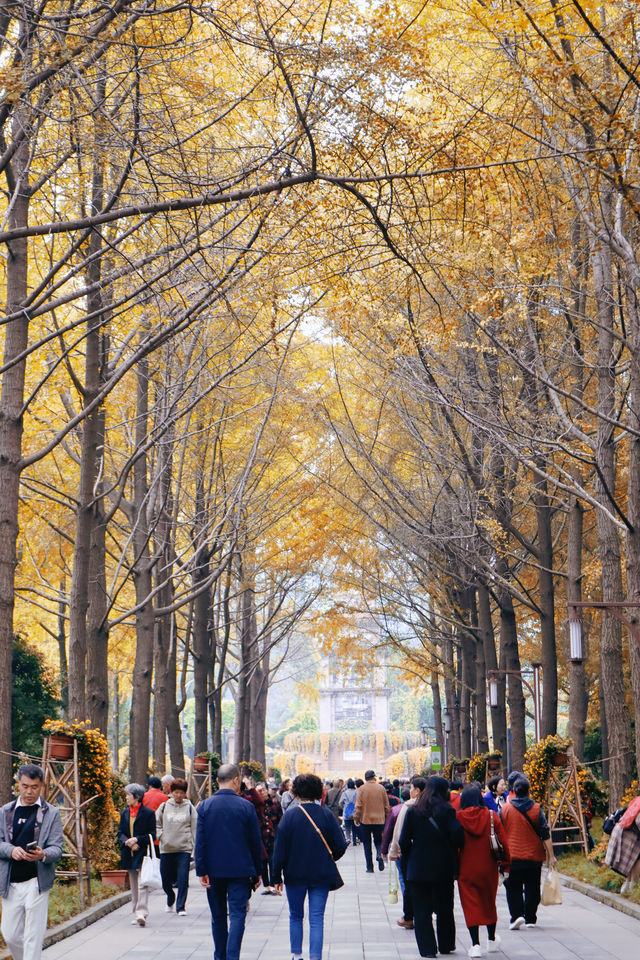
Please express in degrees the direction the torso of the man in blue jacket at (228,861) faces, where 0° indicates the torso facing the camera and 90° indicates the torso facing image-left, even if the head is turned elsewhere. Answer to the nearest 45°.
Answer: approximately 180°

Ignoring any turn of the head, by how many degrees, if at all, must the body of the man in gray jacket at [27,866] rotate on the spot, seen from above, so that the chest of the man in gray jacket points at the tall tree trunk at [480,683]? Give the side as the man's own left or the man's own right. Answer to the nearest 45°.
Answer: approximately 135° to the man's own left

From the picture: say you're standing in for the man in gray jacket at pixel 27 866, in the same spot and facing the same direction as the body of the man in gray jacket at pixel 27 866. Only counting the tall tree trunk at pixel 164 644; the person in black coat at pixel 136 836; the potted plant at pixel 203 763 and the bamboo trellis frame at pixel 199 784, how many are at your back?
4

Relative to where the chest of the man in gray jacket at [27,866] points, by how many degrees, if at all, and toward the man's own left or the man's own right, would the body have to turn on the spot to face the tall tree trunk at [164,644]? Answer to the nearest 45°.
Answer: approximately 180°

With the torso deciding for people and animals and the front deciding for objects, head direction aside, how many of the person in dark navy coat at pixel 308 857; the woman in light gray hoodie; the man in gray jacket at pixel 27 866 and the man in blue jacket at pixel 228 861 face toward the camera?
2

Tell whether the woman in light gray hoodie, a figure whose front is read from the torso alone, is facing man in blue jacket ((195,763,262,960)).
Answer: yes

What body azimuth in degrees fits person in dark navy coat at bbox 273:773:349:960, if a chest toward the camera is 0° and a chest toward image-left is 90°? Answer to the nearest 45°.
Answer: approximately 180°

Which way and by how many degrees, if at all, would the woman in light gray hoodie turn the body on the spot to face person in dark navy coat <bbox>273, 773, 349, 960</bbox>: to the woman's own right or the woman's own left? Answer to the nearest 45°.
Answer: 0° — they already face them

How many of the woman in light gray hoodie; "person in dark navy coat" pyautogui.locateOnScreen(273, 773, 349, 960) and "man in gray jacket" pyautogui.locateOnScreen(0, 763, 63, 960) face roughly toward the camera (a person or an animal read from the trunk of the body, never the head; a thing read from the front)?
2

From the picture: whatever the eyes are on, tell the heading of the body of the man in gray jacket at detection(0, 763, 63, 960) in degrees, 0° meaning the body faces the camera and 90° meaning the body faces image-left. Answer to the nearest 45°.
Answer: approximately 0°

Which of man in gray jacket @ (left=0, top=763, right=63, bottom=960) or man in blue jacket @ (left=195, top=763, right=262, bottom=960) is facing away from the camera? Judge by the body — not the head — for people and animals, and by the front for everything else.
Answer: man in blue jacket @ (left=195, top=763, right=262, bottom=960)

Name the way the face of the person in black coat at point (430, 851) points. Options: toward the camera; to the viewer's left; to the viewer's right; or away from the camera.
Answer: away from the camera
